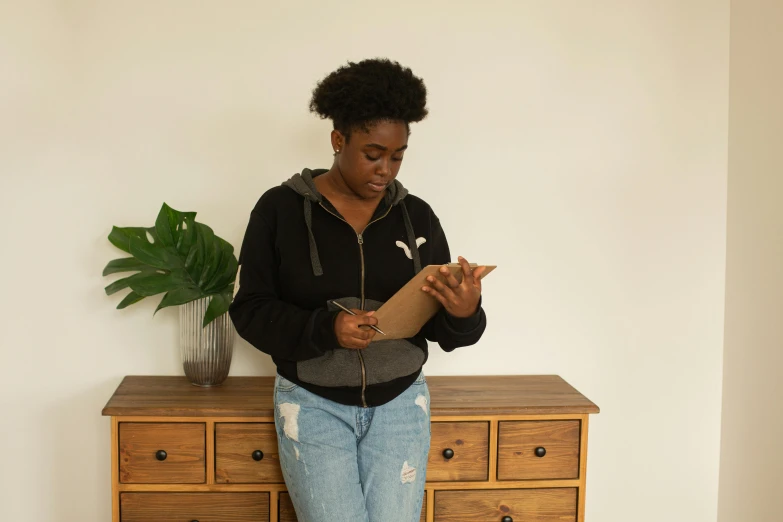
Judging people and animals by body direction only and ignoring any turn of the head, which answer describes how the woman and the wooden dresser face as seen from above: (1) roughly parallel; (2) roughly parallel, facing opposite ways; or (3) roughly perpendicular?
roughly parallel

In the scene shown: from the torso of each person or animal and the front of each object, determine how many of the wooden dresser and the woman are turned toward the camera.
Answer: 2

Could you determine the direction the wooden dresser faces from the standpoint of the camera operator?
facing the viewer

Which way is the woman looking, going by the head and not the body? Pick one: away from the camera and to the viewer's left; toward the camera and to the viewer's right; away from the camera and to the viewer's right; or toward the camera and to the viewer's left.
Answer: toward the camera and to the viewer's right

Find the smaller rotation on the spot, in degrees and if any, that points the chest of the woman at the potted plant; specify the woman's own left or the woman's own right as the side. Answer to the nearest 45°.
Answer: approximately 135° to the woman's own right
